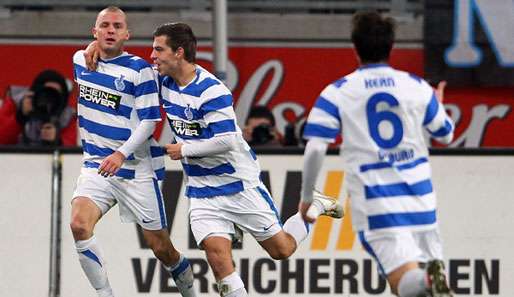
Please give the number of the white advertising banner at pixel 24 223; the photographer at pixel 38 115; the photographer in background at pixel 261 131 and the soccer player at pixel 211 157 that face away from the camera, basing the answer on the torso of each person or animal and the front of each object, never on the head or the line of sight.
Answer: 0

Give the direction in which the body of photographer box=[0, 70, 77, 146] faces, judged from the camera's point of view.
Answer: toward the camera

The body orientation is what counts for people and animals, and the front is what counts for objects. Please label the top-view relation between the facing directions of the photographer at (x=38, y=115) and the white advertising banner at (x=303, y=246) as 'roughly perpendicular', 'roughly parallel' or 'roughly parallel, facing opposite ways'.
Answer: roughly parallel

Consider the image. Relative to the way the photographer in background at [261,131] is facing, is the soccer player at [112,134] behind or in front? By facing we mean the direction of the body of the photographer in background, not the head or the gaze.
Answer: in front

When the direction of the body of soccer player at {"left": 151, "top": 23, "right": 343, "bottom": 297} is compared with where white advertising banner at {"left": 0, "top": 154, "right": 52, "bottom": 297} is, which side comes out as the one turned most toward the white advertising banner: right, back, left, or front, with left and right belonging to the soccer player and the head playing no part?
right

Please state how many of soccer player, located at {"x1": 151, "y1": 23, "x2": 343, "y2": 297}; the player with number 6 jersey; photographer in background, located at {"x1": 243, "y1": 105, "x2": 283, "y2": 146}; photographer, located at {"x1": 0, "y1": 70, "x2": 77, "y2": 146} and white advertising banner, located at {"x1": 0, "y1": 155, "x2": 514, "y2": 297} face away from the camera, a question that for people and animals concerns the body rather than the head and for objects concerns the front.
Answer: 1

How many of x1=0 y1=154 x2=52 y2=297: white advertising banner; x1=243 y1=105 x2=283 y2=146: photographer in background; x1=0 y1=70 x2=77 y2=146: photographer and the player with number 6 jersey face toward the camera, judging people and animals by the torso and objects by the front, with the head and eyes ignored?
3

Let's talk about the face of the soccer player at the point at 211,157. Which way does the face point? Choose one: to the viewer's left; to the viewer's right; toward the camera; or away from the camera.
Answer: to the viewer's left

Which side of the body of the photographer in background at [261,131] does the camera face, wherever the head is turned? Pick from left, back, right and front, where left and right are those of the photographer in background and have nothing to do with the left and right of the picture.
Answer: front

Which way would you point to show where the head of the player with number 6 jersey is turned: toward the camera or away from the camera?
away from the camera

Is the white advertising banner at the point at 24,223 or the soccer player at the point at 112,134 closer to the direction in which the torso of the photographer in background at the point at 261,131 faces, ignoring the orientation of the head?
the soccer player

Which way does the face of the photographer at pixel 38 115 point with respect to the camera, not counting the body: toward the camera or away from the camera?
toward the camera

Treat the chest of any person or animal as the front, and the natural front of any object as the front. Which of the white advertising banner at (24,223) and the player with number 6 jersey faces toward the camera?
the white advertising banner
